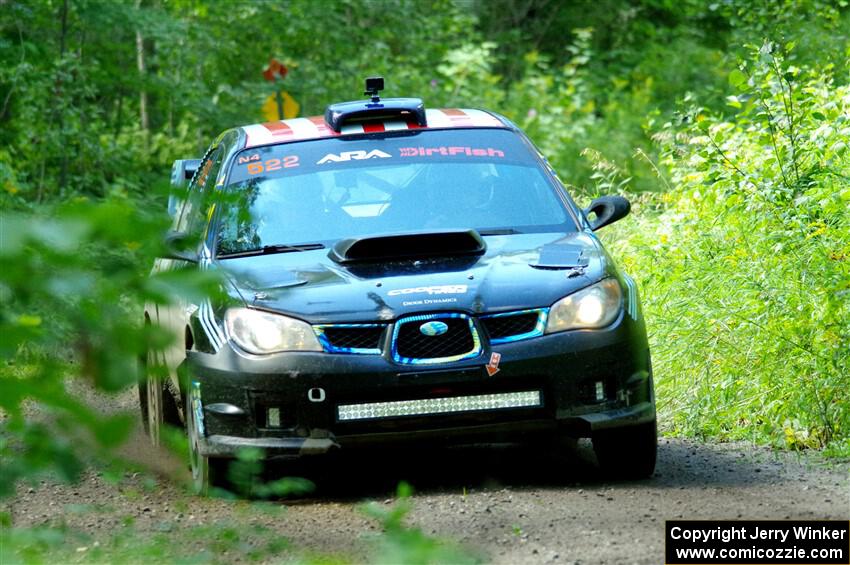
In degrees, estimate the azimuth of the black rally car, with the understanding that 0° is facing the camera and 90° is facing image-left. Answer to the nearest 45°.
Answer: approximately 0°

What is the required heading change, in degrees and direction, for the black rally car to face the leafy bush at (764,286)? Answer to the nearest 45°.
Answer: approximately 135° to its left

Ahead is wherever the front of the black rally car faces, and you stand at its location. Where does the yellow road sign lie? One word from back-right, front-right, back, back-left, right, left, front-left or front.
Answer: back
